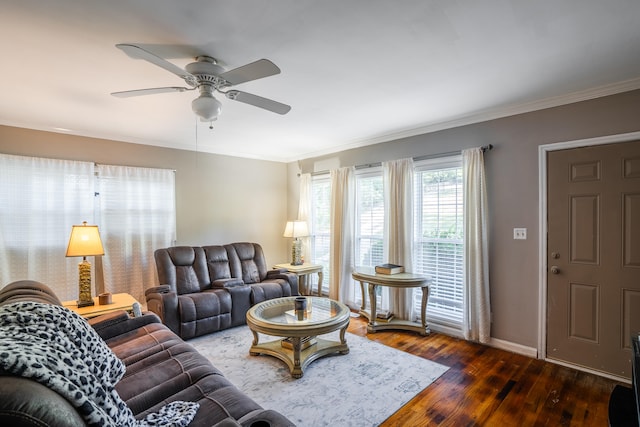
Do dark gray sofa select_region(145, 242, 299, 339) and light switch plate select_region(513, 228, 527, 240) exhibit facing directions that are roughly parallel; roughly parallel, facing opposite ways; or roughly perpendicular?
roughly perpendicular

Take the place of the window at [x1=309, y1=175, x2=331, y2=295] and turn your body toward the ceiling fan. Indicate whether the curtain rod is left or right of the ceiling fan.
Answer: left

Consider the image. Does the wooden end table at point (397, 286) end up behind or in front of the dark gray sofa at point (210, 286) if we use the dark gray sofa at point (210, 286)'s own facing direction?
in front

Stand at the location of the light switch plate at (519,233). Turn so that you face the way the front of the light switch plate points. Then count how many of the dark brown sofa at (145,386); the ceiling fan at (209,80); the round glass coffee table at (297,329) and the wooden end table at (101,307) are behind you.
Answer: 0

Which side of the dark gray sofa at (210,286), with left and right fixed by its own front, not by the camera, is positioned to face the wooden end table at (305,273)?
left

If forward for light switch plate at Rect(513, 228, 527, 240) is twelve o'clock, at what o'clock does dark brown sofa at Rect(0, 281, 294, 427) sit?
The dark brown sofa is roughly at 1 o'clock from the light switch plate.

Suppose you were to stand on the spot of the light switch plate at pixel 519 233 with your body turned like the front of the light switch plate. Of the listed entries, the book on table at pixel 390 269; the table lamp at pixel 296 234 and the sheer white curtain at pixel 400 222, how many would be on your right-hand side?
3

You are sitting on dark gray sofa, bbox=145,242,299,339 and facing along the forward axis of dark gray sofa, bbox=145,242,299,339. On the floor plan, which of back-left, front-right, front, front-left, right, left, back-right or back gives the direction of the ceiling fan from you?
front-right

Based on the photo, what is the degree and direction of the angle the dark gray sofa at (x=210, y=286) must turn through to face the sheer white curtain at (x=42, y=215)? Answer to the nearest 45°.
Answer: approximately 135° to its right

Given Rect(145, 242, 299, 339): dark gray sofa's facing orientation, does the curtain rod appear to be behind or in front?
in front

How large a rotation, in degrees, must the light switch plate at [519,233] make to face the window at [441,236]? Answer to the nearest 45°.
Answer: approximately 90° to its right

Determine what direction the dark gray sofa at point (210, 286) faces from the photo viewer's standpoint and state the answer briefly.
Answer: facing the viewer and to the right of the viewer

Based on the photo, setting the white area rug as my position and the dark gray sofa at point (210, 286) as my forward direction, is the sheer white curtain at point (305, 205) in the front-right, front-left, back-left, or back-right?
front-right

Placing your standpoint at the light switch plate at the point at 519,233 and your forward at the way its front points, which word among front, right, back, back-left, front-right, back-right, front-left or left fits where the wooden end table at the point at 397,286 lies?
right

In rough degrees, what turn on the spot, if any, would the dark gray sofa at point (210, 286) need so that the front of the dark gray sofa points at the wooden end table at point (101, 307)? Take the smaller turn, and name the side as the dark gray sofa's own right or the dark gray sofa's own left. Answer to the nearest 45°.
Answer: approximately 90° to the dark gray sofa's own right

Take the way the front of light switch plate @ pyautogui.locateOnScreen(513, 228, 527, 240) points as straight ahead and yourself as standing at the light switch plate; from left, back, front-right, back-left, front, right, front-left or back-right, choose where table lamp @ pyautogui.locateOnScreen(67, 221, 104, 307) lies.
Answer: front-right

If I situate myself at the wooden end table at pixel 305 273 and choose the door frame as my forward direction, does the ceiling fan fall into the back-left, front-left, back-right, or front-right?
front-right

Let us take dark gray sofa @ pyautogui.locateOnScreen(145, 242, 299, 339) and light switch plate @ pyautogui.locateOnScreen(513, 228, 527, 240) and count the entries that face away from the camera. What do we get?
0

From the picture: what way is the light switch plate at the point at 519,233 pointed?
toward the camera
